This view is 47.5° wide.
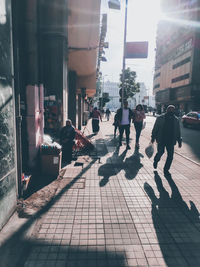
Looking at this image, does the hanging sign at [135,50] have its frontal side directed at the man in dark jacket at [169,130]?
yes

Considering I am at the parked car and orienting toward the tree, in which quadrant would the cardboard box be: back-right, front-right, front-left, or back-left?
back-left

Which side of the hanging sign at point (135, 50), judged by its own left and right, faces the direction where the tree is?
back

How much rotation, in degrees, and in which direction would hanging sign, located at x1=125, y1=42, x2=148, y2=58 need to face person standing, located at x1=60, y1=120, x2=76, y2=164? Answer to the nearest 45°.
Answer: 0° — it already faces them

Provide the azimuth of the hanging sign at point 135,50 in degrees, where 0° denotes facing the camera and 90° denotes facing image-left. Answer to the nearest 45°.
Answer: approximately 0°
